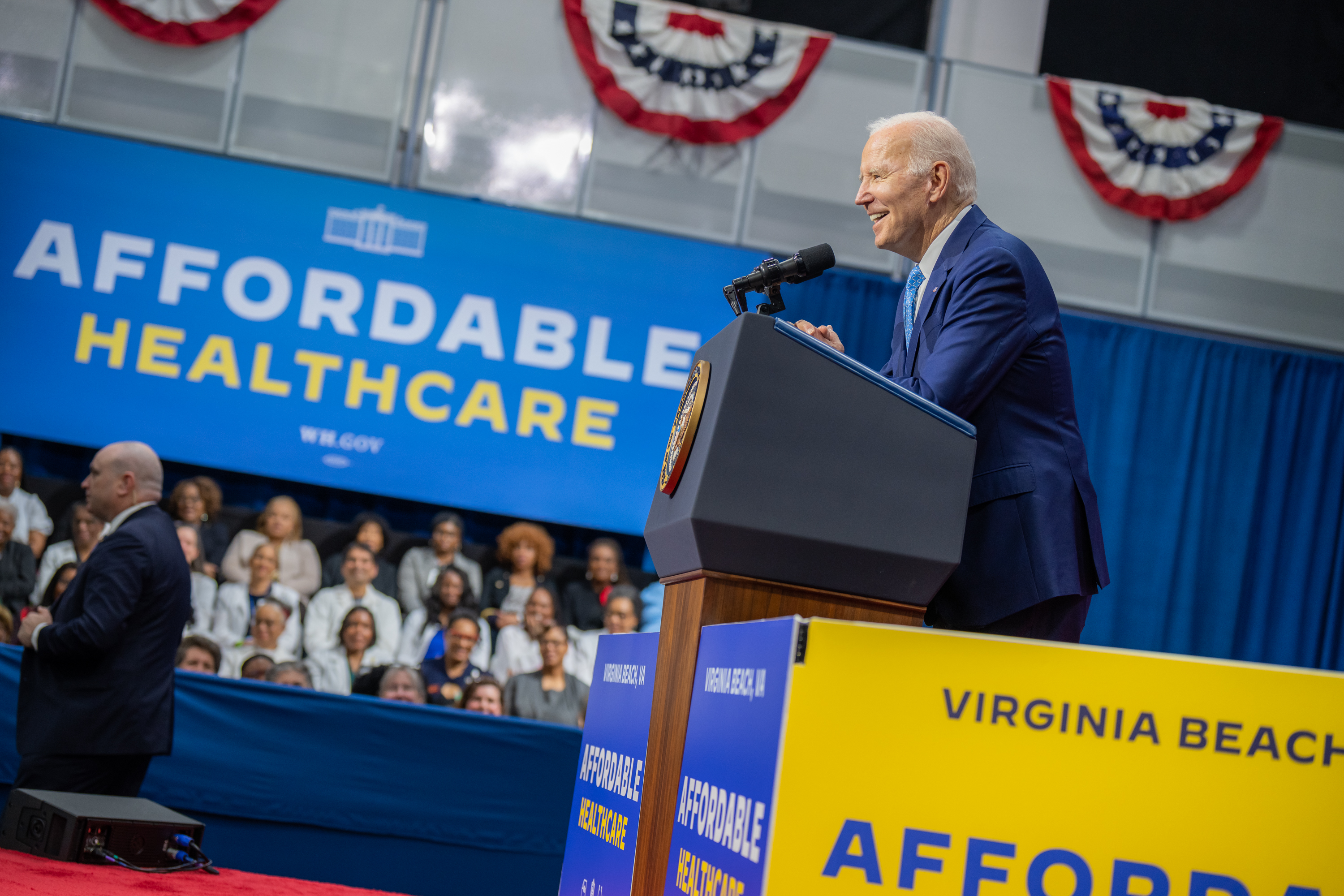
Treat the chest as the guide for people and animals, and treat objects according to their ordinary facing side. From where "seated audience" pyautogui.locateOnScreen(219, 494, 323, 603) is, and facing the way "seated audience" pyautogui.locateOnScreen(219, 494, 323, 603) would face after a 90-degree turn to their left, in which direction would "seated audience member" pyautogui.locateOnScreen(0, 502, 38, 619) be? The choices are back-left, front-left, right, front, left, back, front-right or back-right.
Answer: back

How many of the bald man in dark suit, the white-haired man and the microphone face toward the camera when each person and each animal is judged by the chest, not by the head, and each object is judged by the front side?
0

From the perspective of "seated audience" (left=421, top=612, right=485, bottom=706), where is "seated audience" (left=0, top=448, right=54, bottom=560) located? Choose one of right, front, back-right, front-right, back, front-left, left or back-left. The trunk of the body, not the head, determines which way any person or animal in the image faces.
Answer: right

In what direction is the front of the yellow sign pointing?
toward the camera

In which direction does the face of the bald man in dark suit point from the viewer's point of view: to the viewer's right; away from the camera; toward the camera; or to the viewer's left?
to the viewer's left

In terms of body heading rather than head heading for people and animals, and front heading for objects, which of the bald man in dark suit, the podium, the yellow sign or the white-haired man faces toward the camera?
the yellow sign

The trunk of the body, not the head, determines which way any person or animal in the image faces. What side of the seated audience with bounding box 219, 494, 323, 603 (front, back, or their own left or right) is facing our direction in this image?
front

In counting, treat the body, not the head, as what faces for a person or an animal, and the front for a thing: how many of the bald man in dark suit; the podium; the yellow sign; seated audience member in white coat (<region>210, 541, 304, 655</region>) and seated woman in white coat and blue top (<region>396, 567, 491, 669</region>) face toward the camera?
3

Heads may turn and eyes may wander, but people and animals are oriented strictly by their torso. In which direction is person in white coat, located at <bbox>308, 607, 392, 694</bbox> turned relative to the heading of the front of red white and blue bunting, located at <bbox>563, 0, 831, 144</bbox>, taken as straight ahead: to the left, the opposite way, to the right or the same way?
the same way

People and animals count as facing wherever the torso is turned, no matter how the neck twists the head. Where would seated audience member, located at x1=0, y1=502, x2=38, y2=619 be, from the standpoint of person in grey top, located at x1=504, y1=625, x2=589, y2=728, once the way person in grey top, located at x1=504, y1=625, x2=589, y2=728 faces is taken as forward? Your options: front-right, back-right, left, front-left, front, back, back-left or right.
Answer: right

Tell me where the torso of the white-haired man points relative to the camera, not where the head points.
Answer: to the viewer's left

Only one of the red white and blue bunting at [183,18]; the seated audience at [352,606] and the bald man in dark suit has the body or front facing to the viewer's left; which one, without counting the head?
the bald man in dark suit

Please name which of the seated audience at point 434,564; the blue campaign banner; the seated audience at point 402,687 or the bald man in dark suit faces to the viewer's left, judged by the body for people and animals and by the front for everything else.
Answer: the bald man in dark suit

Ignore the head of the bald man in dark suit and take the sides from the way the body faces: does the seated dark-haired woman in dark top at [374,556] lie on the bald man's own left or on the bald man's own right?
on the bald man's own right

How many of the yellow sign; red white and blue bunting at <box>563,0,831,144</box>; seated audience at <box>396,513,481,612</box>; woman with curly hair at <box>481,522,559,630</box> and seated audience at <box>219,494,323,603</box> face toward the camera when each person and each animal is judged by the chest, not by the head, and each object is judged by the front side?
5

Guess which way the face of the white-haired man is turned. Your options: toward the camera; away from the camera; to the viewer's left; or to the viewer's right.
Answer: to the viewer's left
